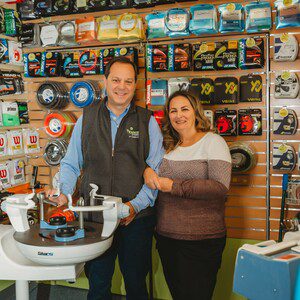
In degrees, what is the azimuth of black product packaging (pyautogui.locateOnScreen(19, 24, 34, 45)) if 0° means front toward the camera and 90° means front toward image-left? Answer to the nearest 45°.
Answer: approximately 0°

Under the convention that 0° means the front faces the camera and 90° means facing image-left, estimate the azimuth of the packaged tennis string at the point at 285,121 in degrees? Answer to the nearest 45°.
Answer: approximately 0°

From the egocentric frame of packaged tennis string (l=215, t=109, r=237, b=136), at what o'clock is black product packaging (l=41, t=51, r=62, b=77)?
The black product packaging is roughly at 3 o'clock from the packaged tennis string.

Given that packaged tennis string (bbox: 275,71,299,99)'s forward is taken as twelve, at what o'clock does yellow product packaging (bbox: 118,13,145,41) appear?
The yellow product packaging is roughly at 3 o'clock from the packaged tennis string.
